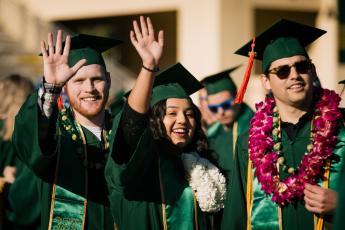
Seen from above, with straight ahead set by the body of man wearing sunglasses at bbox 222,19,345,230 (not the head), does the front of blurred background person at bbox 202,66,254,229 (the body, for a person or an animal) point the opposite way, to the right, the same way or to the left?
the same way

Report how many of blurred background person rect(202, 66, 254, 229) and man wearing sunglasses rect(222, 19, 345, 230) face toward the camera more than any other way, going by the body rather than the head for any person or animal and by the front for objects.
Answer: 2

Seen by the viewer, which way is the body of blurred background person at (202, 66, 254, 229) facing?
toward the camera

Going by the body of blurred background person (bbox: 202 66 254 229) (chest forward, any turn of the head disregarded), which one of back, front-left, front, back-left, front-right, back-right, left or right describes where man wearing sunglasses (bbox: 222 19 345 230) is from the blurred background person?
front

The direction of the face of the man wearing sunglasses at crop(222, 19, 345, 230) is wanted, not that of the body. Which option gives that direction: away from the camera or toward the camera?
toward the camera

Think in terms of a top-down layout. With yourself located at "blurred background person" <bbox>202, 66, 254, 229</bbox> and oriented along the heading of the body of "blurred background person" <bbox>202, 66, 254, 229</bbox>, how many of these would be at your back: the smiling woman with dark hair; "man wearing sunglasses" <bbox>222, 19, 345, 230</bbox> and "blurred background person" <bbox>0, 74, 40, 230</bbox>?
0

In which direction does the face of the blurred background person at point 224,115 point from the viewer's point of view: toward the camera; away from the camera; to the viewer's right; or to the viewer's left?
toward the camera

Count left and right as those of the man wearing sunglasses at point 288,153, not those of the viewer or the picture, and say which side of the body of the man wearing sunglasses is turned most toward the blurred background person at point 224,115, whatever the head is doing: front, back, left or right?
back

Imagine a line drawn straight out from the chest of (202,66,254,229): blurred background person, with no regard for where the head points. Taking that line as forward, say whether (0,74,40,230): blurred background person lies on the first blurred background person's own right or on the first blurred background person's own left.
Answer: on the first blurred background person's own right

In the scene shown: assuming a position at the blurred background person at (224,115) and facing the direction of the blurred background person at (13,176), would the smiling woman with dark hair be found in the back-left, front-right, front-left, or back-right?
front-left
